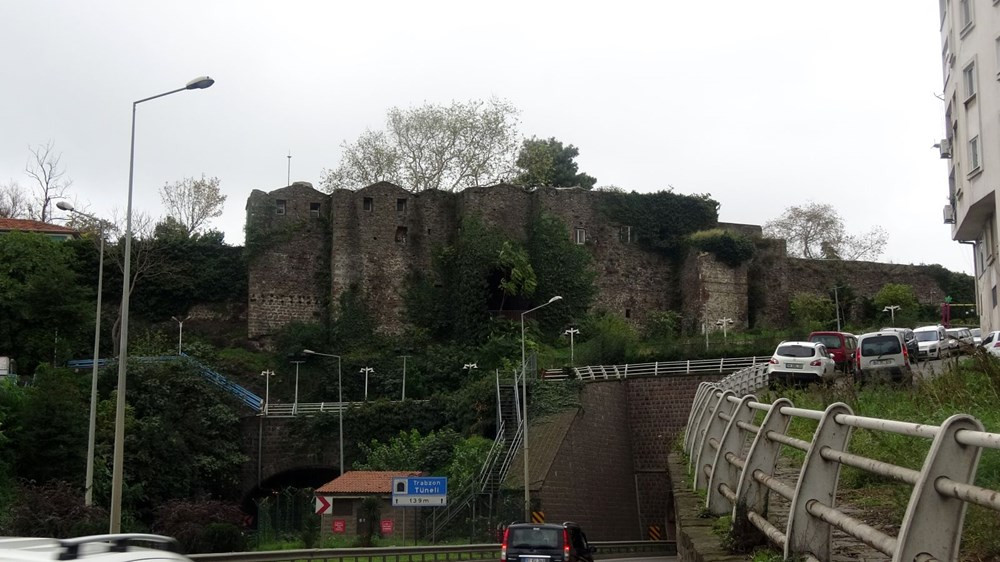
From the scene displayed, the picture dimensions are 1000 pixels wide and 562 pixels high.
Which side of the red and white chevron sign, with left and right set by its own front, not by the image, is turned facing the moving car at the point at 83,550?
front

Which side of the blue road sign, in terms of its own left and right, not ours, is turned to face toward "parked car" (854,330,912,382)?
left

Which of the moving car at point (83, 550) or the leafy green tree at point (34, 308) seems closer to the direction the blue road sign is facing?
the moving car

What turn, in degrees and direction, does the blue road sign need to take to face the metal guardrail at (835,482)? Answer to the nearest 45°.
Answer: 0° — it already faces it

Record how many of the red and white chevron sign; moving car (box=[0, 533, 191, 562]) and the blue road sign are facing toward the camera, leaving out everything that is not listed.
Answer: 2

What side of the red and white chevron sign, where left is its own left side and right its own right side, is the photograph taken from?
front

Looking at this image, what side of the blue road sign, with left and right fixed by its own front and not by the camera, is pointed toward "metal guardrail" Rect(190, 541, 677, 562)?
front

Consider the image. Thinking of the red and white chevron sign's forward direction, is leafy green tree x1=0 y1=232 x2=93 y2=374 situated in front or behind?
behind

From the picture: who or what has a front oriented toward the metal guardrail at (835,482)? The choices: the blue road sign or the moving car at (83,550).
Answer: the blue road sign

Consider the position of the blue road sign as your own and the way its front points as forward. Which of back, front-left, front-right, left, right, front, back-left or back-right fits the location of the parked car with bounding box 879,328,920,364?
left
